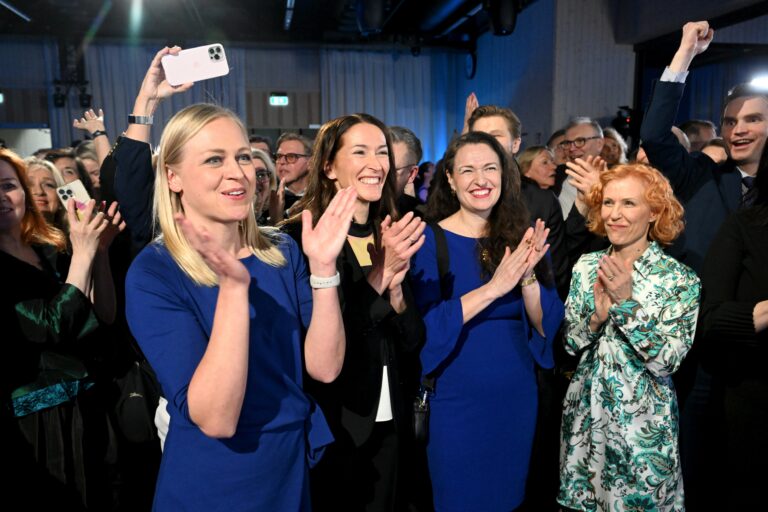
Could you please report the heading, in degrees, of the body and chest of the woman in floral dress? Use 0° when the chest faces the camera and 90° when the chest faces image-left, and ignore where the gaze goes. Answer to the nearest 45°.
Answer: approximately 45°

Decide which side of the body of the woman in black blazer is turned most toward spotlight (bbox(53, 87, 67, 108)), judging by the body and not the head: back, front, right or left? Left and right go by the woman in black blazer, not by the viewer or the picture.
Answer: back

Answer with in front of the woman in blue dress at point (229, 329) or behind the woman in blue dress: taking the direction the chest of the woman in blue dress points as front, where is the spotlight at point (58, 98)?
behind

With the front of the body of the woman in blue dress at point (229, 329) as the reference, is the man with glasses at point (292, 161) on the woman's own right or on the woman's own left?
on the woman's own left

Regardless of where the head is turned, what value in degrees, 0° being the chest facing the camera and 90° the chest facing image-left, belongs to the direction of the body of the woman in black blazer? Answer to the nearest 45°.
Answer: approximately 315°

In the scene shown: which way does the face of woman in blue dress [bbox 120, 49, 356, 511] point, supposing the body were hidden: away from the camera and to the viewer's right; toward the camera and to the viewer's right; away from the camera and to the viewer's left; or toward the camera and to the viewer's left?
toward the camera and to the viewer's right

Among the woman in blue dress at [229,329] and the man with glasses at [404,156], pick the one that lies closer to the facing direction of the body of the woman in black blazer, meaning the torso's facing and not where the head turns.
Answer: the woman in blue dress

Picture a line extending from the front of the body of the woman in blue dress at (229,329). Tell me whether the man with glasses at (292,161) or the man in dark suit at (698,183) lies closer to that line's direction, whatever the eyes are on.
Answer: the man in dark suit

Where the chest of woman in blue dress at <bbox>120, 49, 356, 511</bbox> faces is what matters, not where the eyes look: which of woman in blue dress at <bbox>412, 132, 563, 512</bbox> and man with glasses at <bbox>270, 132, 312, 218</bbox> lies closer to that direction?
the woman in blue dress

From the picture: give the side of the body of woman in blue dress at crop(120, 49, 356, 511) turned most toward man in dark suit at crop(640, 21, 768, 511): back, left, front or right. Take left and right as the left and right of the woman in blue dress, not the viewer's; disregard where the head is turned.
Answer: left

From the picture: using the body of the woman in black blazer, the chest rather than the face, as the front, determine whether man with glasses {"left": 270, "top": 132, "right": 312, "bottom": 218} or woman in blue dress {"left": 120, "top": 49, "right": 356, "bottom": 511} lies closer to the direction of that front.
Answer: the woman in blue dress
